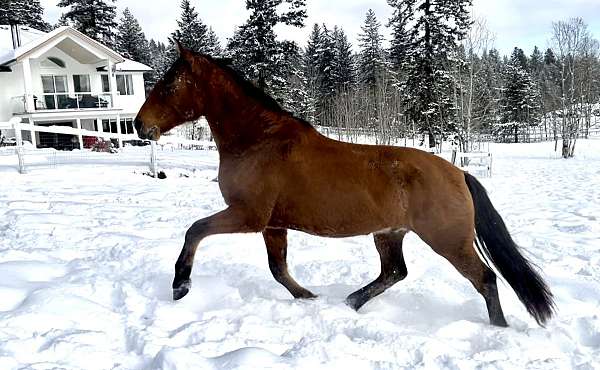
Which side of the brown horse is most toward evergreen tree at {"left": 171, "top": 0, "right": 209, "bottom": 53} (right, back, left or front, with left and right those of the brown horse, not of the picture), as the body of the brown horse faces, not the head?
right

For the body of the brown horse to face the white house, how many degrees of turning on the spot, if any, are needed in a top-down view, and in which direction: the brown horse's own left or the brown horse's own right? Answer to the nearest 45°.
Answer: approximately 45° to the brown horse's own right

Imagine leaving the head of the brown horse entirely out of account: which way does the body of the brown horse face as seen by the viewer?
to the viewer's left

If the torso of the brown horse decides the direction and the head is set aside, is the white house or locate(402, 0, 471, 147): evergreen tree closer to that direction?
the white house

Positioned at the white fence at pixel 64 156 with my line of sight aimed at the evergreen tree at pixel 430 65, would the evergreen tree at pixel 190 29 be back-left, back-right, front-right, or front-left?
front-left

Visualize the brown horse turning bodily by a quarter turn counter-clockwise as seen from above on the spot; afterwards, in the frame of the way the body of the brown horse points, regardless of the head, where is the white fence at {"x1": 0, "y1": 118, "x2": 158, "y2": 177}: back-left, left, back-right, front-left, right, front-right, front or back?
back-right

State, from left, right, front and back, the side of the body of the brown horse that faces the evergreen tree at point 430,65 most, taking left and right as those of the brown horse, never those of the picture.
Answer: right

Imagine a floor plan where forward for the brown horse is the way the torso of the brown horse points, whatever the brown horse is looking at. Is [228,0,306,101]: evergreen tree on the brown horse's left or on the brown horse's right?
on the brown horse's right

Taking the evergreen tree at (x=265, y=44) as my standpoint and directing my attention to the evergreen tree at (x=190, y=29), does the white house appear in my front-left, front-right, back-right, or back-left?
front-left

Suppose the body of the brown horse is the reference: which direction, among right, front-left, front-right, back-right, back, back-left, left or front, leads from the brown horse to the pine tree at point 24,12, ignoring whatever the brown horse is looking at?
front-right
